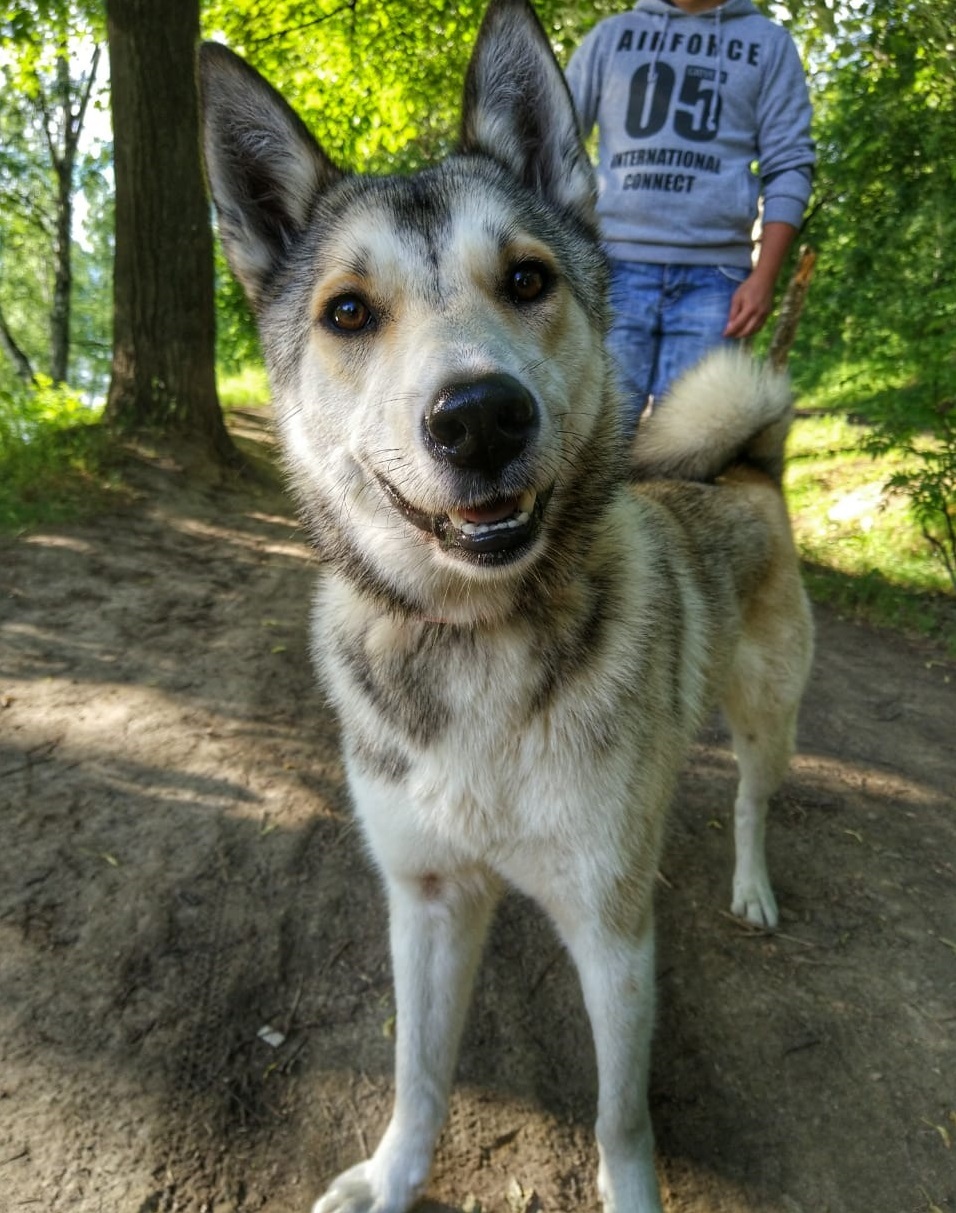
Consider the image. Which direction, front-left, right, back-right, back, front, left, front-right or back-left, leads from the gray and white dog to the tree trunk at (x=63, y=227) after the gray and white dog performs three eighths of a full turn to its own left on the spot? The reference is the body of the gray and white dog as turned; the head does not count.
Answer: back-left

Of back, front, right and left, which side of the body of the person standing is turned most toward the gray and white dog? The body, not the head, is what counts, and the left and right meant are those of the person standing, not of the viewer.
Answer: front

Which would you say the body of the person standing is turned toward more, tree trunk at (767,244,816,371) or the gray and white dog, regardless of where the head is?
the gray and white dog

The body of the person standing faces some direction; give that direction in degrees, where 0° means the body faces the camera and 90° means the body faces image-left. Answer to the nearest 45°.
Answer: approximately 0°

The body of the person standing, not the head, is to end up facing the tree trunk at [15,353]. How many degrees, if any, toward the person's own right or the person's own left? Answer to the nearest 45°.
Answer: approximately 135° to the person's own right

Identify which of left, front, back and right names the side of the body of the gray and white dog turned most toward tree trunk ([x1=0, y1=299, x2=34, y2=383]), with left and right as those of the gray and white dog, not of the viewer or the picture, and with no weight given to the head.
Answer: right

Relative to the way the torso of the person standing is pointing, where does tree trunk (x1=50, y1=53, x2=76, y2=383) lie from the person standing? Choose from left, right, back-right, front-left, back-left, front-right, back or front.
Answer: back-right

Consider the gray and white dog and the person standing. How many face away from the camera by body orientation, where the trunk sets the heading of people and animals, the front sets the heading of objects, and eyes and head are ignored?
0

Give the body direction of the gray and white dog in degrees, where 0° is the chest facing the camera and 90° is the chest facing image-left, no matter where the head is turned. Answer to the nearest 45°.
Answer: approximately 45°
